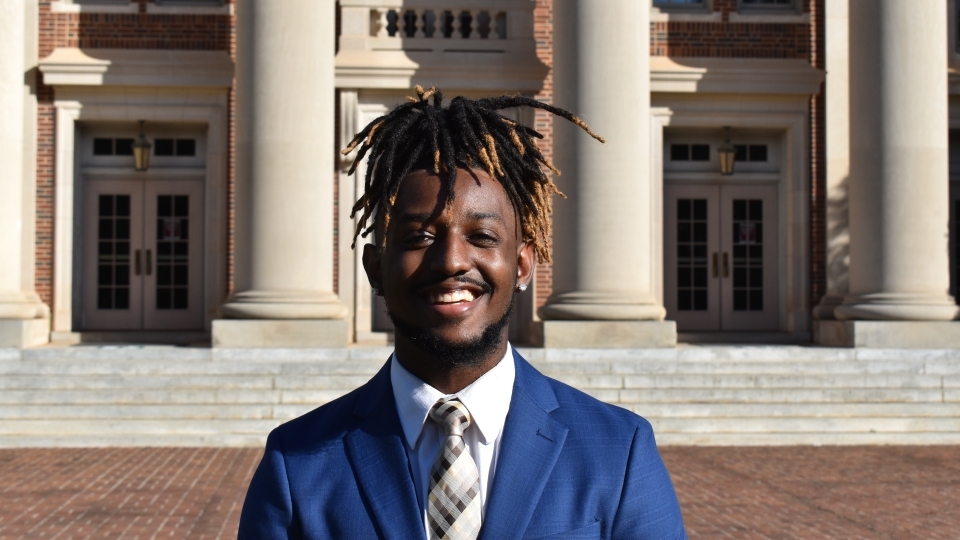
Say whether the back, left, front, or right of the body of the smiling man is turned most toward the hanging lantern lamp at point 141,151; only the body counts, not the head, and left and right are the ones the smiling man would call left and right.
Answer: back

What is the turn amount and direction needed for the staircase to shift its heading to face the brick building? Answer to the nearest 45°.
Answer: approximately 180°

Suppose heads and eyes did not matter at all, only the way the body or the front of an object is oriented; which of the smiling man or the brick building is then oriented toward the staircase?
the brick building

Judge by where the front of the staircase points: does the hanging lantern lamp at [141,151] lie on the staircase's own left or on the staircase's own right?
on the staircase's own right

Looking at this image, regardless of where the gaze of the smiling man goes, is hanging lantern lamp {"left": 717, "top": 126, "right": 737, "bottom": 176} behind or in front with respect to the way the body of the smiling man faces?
behind

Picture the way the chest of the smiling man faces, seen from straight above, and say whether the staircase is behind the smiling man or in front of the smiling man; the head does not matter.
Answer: behind

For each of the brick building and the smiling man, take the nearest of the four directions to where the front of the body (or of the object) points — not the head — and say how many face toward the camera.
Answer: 2

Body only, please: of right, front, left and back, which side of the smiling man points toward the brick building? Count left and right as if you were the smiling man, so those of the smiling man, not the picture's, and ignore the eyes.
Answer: back

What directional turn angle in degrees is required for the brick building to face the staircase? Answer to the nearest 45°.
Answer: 0° — it already faces it
